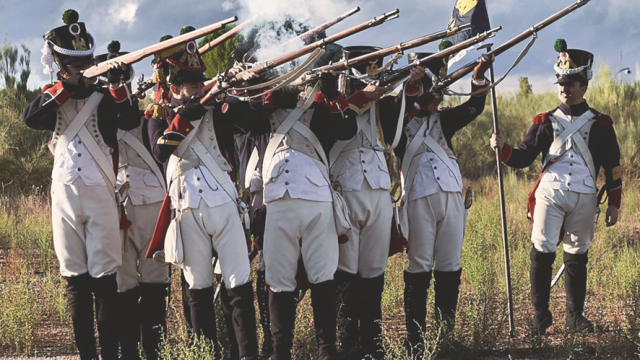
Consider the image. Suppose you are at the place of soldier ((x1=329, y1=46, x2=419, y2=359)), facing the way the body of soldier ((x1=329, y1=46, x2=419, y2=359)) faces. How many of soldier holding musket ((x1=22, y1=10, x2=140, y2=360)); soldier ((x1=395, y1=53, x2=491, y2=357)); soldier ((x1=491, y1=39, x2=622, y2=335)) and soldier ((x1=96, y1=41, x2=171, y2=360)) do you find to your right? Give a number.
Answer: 2

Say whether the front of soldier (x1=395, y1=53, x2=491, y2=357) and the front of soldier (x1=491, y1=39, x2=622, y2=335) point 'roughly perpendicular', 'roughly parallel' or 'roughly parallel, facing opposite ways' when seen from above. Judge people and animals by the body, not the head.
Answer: roughly parallel

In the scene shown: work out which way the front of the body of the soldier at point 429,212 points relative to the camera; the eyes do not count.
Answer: toward the camera

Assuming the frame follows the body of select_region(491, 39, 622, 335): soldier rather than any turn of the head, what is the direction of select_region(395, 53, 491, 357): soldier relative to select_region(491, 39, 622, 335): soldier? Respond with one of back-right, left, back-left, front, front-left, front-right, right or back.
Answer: front-right

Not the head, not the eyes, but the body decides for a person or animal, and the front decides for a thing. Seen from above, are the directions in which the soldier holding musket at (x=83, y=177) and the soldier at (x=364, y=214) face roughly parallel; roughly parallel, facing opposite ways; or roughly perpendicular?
roughly parallel

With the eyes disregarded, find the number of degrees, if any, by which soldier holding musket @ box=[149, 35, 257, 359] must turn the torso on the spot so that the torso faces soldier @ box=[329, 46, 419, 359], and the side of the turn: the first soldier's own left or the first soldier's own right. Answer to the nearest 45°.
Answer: approximately 90° to the first soldier's own left

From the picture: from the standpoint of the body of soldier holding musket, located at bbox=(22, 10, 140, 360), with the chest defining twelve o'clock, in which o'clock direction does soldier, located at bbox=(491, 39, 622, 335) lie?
The soldier is roughly at 9 o'clock from the soldier holding musket.

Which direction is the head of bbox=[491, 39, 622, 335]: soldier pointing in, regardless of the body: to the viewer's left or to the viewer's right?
to the viewer's left

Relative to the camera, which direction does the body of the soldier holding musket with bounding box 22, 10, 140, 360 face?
toward the camera

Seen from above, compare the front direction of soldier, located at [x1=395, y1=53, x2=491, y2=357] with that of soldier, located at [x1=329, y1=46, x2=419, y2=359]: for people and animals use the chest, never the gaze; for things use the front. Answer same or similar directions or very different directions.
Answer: same or similar directions

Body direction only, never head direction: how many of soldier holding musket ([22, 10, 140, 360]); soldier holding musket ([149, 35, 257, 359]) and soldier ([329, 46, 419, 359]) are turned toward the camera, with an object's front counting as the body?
3

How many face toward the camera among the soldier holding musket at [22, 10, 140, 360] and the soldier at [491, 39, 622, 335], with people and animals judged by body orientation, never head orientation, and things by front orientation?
2

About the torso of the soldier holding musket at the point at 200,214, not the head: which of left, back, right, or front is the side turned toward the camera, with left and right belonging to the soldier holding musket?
front

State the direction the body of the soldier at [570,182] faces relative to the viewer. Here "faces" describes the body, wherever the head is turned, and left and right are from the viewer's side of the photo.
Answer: facing the viewer

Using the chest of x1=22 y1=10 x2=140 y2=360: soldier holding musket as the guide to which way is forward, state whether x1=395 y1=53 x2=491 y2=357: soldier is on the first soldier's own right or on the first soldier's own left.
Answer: on the first soldier's own left

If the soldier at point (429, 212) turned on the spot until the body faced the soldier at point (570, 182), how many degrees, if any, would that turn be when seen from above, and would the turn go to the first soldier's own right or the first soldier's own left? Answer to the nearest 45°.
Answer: approximately 135° to the first soldier's own left
